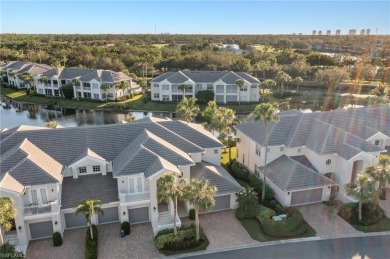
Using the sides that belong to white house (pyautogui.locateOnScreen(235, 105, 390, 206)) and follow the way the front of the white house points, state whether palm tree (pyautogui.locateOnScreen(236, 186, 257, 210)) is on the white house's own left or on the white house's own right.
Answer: on the white house's own right

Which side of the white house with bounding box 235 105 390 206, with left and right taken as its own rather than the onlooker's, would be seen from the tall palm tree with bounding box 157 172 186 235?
right

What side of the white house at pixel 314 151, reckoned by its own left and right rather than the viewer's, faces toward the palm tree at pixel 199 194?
right

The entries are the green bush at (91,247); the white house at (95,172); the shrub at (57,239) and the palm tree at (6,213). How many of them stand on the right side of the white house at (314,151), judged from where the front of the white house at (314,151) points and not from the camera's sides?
4

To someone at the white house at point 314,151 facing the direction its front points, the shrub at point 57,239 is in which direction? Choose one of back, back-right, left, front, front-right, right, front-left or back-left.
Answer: right

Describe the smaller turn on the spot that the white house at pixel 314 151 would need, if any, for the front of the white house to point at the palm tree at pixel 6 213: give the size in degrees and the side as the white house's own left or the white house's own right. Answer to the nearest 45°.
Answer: approximately 90° to the white house's own right

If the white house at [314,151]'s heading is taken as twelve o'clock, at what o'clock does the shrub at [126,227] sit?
The shrub is roughly at 3 o'clock from the white house.

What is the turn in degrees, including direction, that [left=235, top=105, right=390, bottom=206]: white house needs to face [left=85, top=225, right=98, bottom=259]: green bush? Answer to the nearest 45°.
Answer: approximately 90° to its right

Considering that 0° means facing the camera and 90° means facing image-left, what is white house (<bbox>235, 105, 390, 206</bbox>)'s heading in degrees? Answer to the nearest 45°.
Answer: approximately 315°

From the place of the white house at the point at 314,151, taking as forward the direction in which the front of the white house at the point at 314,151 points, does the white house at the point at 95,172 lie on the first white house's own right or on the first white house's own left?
on the first white house's own right
